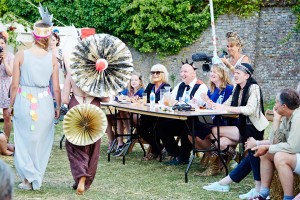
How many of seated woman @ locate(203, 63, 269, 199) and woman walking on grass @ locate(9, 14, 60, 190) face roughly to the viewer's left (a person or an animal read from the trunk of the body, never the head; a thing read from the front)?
1

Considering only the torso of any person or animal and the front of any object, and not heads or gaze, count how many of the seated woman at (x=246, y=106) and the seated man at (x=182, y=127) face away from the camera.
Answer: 0

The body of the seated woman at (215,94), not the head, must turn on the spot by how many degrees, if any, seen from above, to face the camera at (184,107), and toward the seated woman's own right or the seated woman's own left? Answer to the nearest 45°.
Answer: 0° — they already face it

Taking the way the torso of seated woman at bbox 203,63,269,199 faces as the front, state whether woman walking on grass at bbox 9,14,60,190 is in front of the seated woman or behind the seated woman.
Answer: in front

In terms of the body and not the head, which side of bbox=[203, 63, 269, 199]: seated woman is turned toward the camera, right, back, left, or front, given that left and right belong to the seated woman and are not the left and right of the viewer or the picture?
left

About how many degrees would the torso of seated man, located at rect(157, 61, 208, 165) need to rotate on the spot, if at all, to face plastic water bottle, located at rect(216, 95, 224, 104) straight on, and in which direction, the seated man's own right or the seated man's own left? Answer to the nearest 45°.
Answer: approximately 90° to the seated man's own left

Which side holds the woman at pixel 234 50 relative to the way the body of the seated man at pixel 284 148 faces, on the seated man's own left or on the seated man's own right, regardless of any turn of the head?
on the seated man's own right
